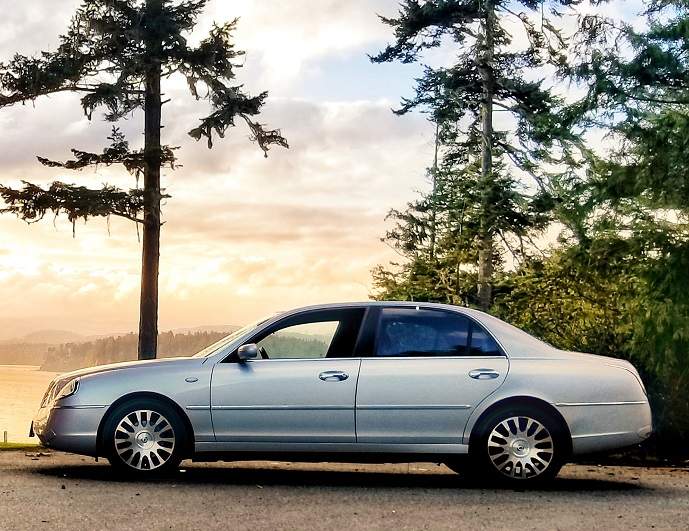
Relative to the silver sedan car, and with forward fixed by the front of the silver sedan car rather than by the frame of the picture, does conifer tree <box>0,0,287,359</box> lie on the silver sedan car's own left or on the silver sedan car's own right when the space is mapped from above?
on the silver sedan car's own right

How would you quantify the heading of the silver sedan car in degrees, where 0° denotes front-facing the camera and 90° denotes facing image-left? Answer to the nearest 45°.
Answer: approximately 90°
